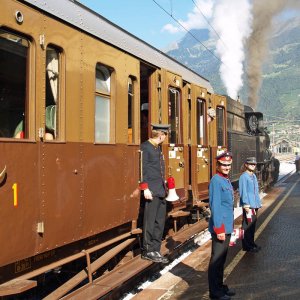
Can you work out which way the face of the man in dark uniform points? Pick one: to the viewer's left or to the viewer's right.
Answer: to the viewer's right

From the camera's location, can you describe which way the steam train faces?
facing away from the viewer and to the right of the viewer
